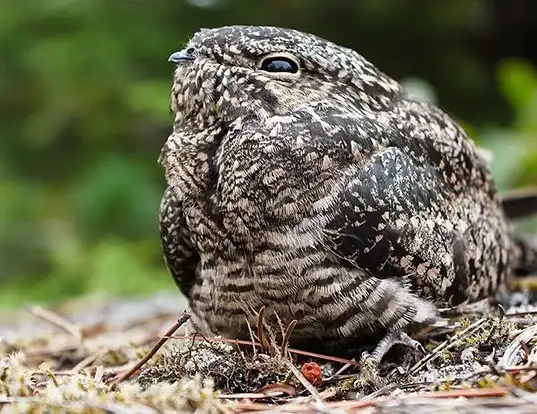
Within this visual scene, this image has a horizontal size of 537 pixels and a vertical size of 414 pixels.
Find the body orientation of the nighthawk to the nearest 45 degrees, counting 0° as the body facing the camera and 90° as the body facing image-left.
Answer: approximately 45°
